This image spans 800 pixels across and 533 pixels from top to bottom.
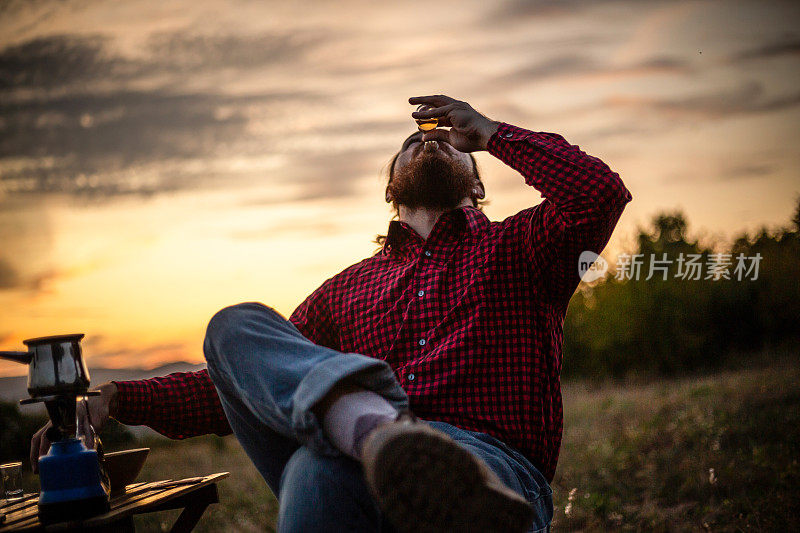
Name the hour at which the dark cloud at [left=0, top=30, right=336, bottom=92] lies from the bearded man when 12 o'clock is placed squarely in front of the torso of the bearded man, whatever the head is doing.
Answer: The dark cloud is roughly at 5 o'clock from the bearded man.

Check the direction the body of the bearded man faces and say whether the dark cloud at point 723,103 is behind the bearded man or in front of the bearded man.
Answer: behind

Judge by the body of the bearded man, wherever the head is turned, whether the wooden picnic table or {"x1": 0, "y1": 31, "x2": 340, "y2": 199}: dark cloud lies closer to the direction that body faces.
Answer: the wooden picnic table

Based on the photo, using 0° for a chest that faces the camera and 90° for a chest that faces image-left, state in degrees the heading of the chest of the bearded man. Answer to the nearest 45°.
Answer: approximately 0°

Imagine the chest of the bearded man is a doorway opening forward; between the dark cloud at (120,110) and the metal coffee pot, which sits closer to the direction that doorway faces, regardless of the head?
the metal coffee pot

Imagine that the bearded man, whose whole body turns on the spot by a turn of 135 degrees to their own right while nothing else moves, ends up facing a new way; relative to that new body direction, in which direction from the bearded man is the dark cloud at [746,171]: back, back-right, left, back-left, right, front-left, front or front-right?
right

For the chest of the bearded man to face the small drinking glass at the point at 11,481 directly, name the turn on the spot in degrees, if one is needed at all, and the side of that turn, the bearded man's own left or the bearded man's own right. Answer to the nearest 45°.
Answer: approximately 90° to the bearded man's own right

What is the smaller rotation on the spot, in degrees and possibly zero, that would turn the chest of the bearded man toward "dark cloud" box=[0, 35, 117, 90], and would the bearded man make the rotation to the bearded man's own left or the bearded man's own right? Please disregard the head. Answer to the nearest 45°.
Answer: approximately 135° to the bearded man's own right

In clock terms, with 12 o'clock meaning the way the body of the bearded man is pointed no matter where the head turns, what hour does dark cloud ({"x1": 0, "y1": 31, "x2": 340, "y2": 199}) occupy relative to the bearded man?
The dark cloud is roughly at 5 o'clock from the bearded man.
